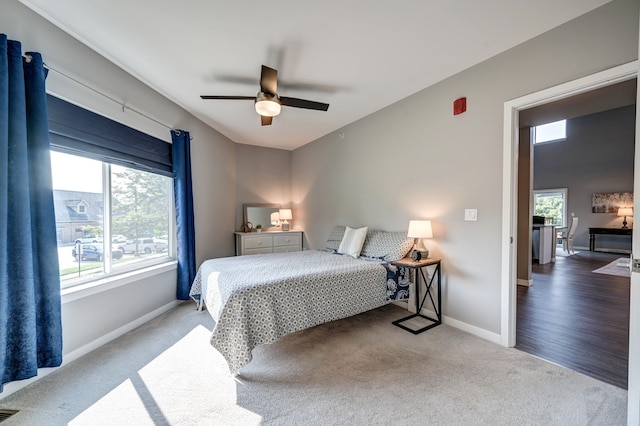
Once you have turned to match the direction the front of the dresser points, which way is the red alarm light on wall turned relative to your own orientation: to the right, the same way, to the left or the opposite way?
to the right

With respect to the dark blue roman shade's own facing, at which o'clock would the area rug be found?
The area rug is roughly at 11 o'clock from the dark blue roman shade.

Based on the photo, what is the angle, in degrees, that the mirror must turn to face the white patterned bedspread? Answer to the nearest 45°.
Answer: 0° — it already faces it

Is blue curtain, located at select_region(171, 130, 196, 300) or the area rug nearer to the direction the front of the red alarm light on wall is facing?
the blue curtain

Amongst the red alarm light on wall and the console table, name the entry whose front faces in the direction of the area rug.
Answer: the console table

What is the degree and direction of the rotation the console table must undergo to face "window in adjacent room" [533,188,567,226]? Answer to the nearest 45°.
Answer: approximately 135° to its right

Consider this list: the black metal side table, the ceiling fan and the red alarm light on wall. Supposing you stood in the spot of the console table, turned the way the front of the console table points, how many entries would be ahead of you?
3

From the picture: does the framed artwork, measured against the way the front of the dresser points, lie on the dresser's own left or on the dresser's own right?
on the dresser's own left

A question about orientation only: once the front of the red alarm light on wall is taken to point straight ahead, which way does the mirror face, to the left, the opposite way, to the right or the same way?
to the left

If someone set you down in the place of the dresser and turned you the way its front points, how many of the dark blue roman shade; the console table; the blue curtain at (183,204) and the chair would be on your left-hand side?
2

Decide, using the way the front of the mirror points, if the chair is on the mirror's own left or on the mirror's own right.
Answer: on the mirror's own left

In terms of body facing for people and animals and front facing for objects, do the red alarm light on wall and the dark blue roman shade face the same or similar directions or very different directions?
very different directions

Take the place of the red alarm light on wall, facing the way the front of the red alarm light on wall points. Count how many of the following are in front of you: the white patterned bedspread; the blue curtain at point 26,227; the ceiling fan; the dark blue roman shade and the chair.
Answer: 4

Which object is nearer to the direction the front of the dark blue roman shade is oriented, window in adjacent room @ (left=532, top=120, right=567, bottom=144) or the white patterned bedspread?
the white patterned bedspread

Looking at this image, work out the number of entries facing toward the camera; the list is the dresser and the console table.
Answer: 2

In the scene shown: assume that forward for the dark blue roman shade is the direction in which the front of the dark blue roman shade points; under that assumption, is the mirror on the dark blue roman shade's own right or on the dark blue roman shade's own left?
on the dark blue roman shade's own left
